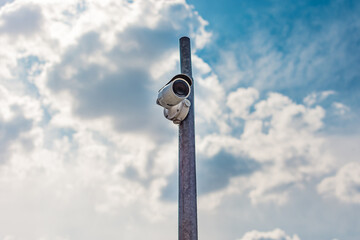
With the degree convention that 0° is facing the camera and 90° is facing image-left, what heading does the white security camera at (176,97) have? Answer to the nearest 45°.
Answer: approximately 315°
